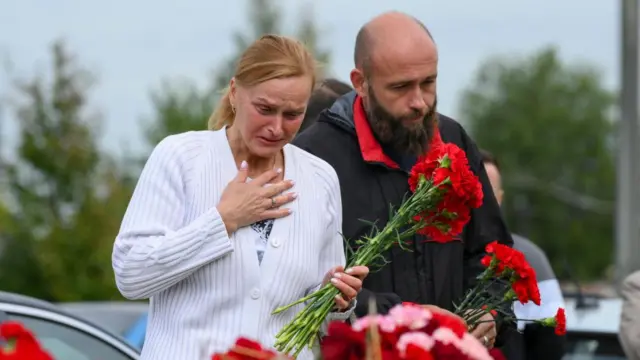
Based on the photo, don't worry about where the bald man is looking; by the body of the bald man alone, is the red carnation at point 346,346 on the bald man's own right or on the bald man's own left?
on the bald man's own right

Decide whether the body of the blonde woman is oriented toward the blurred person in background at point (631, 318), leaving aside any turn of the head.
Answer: no

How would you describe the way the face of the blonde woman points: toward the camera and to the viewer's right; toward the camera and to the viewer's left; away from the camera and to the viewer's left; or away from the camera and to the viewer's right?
toward the camera and to the viewer's right
